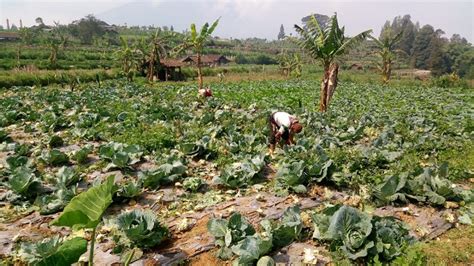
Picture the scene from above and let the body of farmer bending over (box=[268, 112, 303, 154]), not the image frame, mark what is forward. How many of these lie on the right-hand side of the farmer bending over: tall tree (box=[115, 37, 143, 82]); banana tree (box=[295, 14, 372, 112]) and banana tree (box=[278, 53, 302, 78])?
0

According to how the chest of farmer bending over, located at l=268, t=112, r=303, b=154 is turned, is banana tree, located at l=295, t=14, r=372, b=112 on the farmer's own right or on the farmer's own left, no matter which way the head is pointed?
on the farmer's own left

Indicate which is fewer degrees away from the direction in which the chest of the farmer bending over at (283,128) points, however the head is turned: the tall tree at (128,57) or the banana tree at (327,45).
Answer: the banana tree

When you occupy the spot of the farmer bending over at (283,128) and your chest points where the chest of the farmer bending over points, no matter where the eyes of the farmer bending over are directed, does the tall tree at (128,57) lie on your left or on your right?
on your left

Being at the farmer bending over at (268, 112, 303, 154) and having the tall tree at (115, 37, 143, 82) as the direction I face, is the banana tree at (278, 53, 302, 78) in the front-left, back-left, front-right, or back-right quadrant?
front-right

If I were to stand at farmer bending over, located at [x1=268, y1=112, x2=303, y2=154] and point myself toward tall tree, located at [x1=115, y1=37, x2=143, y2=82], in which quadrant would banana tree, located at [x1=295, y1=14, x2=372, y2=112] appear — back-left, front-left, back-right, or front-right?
front-right

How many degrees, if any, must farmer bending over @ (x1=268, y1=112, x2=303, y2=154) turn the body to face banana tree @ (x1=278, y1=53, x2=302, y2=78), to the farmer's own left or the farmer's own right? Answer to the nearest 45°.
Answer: approximately 90° to the farmer's own left

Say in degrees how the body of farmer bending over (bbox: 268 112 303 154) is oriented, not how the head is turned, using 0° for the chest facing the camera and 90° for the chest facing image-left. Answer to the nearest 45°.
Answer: approximately 270°

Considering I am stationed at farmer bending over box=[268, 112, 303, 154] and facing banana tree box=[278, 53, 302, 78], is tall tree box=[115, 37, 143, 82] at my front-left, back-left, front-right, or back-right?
front-left
